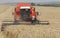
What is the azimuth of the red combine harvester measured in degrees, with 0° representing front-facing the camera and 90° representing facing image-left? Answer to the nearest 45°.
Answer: approximately 0°
